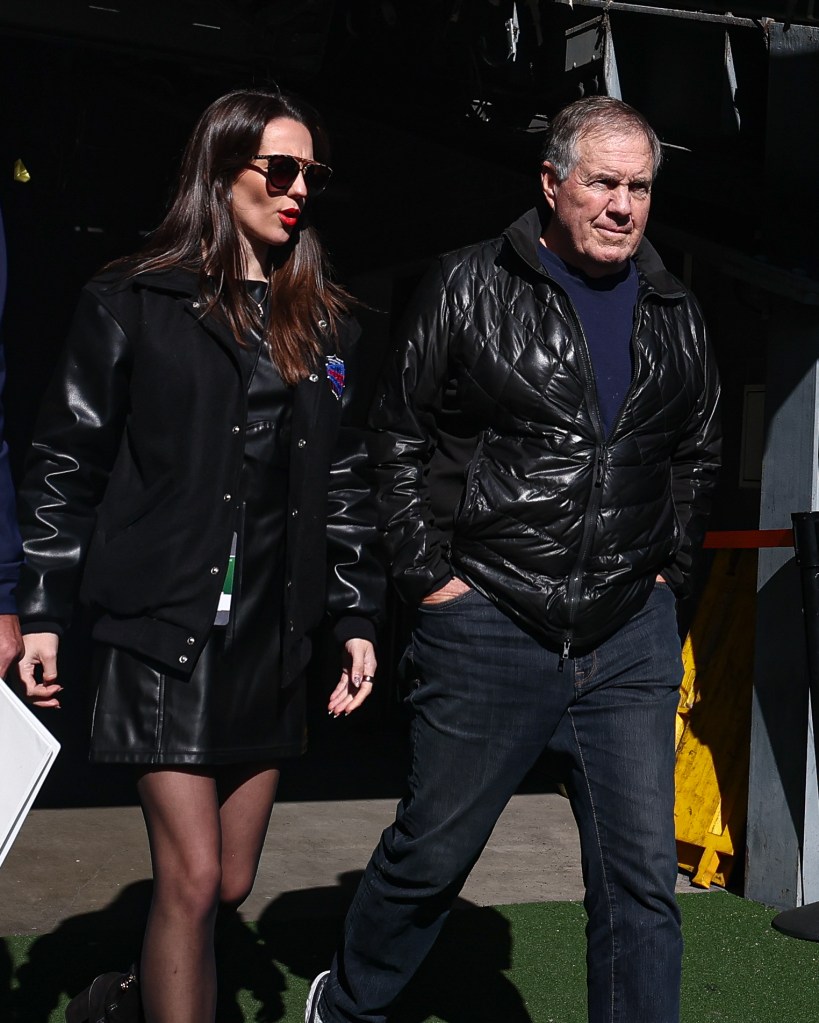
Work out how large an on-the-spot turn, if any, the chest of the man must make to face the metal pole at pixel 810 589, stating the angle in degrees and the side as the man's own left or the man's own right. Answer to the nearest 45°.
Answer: approximately 90° to the man's own left

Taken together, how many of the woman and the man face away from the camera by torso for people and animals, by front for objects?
0

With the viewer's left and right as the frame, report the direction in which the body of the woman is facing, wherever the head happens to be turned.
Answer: facing the viewer and to the right of the viewer

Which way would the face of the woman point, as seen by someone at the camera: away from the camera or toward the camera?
toward the camera

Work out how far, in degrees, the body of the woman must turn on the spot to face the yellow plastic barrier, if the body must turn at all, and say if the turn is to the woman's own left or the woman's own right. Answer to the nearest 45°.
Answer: approximately 90° to the woman's own left

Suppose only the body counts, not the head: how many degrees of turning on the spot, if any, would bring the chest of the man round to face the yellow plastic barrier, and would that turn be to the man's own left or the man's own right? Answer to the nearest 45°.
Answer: approximately 135° to the man's own left

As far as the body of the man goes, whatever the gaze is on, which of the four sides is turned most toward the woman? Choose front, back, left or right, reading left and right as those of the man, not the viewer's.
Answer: right

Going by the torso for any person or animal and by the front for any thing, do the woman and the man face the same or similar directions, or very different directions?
same or similar directions
